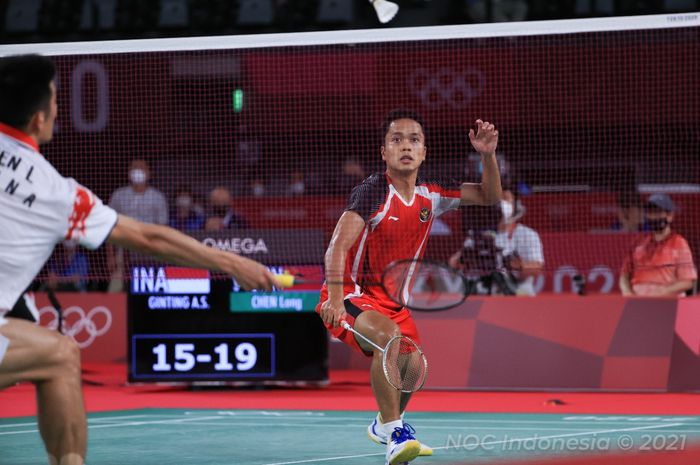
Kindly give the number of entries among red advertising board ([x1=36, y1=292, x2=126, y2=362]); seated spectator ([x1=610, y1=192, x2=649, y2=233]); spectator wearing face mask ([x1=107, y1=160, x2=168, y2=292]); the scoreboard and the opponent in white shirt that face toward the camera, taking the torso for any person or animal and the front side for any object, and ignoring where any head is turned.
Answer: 4

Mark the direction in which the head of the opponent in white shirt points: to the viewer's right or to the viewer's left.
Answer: to the viewer's right

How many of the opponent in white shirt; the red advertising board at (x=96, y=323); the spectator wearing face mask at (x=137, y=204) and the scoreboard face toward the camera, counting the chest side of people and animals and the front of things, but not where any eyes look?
3

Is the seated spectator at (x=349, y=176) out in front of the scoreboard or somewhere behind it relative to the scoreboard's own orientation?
behind

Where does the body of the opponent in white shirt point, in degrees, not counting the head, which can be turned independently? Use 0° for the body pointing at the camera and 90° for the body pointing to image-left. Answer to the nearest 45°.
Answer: approximately 225°

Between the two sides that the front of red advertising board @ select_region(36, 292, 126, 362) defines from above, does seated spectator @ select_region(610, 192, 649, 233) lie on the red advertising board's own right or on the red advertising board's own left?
on the red advertising board's own left

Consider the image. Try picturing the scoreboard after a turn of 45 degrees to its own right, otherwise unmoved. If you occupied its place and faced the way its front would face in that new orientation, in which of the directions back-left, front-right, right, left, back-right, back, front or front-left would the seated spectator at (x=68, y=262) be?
right

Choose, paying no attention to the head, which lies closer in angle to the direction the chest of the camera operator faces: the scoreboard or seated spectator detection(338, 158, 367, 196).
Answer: the scoreboard

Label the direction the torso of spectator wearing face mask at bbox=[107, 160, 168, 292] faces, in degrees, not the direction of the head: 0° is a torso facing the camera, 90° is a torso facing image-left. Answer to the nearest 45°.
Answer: approximately 0°

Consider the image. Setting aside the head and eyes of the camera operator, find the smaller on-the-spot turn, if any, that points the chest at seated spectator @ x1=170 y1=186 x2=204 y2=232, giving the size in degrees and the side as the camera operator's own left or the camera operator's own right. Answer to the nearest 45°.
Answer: approximately 45° to the camera operator's own right
